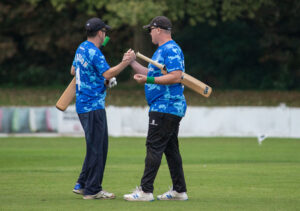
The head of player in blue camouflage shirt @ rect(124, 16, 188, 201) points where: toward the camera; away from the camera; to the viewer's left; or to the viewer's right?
to the viewer's left

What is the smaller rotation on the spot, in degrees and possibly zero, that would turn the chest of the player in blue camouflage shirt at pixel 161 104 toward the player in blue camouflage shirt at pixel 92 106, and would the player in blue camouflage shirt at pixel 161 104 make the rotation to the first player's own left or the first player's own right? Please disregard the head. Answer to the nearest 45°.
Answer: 0° — they already face them

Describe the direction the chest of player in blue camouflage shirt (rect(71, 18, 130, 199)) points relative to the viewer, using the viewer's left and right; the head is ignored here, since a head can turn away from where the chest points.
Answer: facing away from the viewer and to the right of the viewer

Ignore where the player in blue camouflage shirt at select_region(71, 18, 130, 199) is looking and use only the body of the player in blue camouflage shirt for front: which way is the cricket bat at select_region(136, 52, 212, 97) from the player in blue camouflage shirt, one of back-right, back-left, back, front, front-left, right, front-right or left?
front-right

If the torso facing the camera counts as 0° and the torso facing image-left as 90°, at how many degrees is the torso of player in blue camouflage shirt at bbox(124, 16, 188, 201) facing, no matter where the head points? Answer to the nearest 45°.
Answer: approximately 90°

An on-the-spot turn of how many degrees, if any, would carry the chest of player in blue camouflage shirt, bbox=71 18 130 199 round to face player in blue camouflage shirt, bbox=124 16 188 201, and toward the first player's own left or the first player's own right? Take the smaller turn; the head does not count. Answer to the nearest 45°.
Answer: approximately 45° to the first player's own right

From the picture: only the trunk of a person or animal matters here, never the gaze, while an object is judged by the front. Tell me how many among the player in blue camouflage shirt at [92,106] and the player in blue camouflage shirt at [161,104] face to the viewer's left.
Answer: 1
